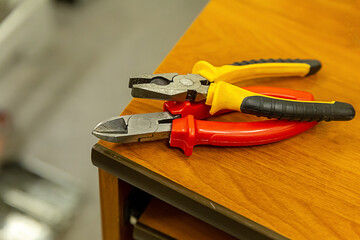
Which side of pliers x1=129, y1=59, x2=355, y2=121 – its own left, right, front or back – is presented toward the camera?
left

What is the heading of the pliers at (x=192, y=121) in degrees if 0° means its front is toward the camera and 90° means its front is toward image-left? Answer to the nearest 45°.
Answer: approximately 90°
